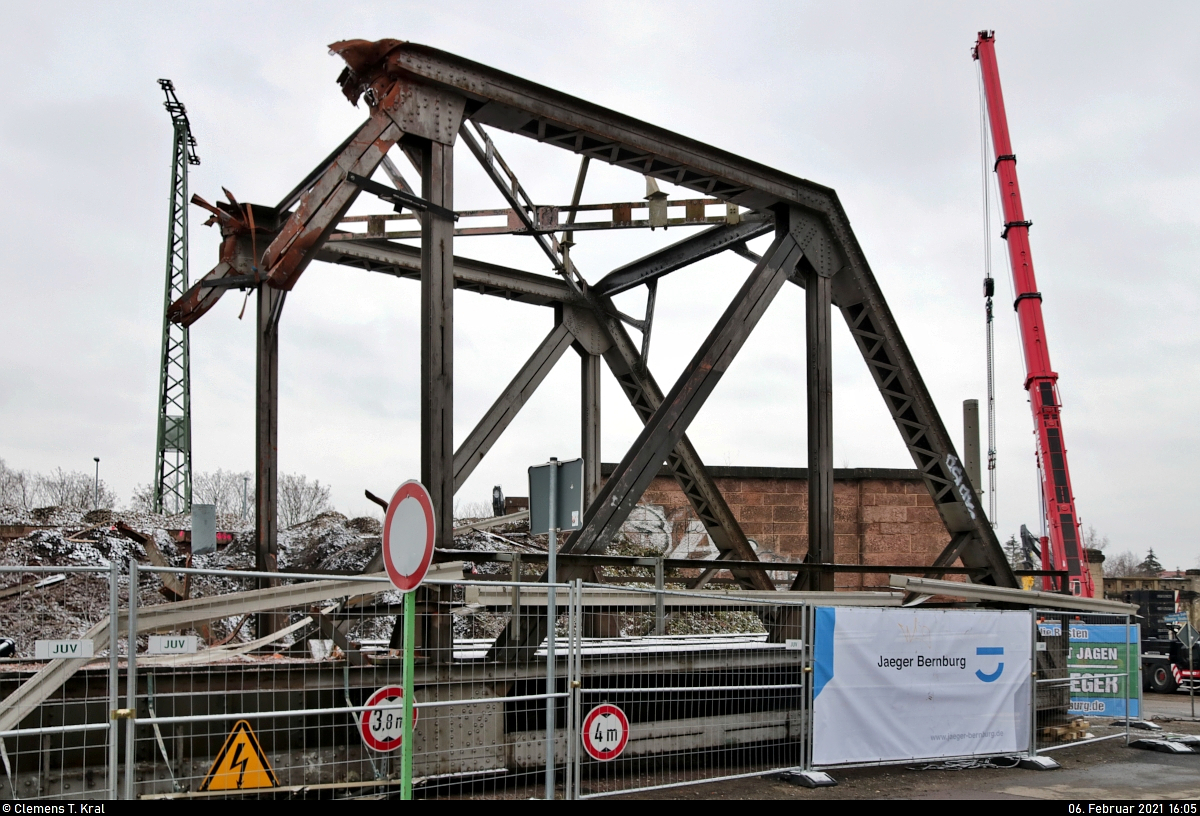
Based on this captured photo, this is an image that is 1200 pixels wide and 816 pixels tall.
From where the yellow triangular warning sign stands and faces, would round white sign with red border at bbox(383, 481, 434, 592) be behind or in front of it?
in front

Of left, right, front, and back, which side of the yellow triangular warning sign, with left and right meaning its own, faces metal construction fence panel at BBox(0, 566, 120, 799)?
right

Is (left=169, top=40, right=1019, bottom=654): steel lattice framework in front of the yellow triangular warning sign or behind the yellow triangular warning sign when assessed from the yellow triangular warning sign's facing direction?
behind

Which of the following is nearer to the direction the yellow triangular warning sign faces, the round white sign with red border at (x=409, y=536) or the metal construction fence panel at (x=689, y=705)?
the round white sign with red border

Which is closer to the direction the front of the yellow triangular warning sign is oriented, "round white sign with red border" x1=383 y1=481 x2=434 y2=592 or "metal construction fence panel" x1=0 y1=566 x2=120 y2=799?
the round white sign with red border

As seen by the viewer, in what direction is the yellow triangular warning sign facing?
toward the camera

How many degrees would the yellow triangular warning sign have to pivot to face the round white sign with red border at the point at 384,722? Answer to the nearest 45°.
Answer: approximately 135° to its left
